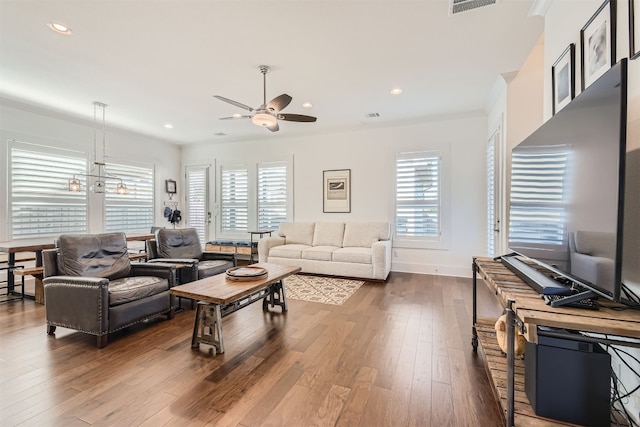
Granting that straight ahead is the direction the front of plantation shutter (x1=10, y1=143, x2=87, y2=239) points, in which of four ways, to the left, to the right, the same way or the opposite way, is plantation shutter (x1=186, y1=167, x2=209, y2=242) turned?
to the right

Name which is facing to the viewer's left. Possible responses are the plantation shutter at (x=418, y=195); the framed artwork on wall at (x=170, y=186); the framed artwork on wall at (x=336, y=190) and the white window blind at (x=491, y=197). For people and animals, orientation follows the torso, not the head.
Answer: the white window blind

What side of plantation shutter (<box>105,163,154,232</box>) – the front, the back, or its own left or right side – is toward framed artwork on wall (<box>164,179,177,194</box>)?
left

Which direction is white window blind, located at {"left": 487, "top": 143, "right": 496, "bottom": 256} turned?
to the viewer's left

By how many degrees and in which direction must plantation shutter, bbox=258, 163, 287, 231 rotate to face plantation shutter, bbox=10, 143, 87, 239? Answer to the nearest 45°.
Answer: approximately 90° to its right

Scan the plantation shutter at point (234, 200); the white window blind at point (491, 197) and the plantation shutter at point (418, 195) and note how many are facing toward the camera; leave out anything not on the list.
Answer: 2

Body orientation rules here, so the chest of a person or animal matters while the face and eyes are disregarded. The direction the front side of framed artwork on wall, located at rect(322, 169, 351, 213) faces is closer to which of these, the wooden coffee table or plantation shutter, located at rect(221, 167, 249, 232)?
the wooden coffee table

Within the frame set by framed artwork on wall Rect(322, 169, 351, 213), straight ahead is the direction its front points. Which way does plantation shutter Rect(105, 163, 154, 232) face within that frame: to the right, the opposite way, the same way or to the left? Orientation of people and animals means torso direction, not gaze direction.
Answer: to the left

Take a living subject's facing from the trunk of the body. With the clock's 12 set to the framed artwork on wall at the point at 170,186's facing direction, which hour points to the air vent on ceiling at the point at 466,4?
The air vent on ceiling is roughly at 1 o'clock from the framed artwork on wall.

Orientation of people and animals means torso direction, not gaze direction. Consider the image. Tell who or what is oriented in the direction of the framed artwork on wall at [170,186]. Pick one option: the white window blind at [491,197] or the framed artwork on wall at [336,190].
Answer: the white window blind

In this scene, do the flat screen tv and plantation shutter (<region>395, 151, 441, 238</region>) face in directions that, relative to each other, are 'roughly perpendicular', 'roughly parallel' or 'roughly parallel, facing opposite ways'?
roughly perpendicular

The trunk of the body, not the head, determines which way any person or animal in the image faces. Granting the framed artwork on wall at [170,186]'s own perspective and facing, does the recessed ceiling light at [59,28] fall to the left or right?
on its right
